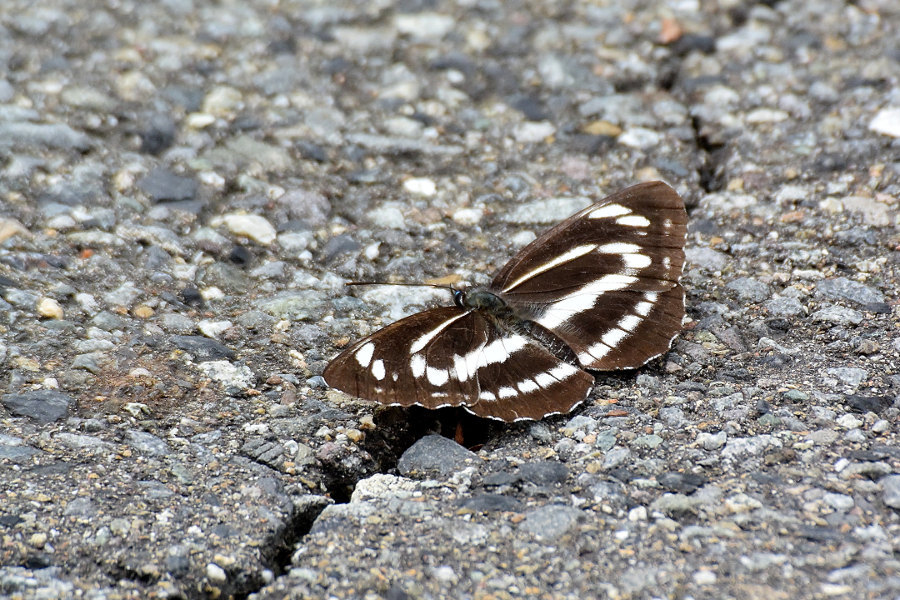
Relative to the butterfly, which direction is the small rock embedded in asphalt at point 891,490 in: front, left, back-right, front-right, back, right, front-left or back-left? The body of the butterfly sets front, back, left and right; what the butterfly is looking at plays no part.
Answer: back

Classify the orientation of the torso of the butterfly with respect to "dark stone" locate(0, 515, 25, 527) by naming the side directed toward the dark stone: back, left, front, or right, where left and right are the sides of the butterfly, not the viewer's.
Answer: left

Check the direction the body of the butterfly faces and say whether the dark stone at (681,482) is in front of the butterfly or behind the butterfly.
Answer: behind

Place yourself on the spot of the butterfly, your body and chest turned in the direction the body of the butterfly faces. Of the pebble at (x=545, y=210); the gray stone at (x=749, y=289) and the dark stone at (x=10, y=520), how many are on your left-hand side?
1

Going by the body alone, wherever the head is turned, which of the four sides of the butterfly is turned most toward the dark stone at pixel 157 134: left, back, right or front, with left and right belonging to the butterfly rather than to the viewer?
front

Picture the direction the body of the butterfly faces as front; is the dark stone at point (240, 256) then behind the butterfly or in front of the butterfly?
in front

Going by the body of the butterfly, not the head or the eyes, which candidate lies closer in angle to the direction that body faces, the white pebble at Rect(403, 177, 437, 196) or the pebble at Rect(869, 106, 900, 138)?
the white pebble

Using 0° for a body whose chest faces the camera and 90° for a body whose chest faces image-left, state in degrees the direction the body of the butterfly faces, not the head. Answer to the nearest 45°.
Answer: approximately 135°

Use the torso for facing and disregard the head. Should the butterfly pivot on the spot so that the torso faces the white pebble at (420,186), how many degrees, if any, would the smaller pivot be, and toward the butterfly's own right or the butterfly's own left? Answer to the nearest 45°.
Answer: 0° — it already faces it

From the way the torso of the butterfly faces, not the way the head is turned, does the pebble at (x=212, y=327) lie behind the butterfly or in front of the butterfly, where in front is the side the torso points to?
in front

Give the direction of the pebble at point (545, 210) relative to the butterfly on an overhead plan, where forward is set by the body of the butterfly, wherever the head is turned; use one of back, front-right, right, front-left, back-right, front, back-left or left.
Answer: front-right

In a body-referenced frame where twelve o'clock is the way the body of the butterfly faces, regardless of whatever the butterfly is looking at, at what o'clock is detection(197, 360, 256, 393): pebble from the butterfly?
The pebble is roughly at 10 o'clock from the butterfly.

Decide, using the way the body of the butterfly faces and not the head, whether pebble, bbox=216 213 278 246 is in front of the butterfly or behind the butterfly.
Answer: in front

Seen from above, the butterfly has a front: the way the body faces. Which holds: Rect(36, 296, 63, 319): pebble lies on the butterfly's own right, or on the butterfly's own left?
on the butterfly's own left

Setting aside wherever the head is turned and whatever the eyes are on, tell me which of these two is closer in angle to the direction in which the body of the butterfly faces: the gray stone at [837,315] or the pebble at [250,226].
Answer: the pebble

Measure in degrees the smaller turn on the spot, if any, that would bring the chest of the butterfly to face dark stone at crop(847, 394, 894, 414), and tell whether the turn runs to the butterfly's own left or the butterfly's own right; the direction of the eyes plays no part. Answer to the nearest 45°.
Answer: approximately 135° to the butterfly's own right
